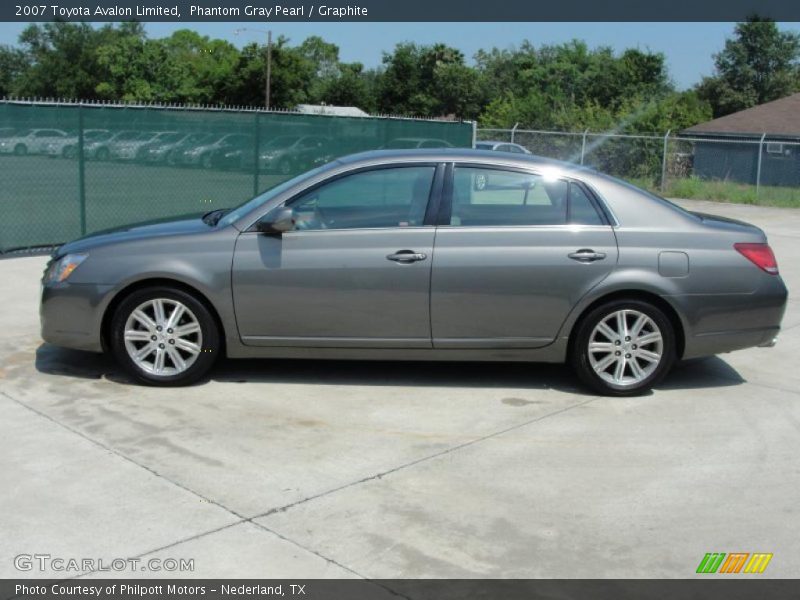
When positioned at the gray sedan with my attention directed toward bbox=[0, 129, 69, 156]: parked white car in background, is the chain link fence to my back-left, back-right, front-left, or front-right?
front-right

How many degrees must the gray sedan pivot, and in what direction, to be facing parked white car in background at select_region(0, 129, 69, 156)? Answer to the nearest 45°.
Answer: approximately 45° to its right

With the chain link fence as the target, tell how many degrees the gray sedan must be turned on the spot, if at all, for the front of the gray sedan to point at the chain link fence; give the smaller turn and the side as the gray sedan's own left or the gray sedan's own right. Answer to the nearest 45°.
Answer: approximately 90° to the gray sedan's own right

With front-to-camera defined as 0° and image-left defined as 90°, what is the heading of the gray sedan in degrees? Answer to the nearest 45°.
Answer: approximately 90°

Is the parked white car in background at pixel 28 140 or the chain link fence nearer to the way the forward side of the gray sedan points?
the parked white car in background
